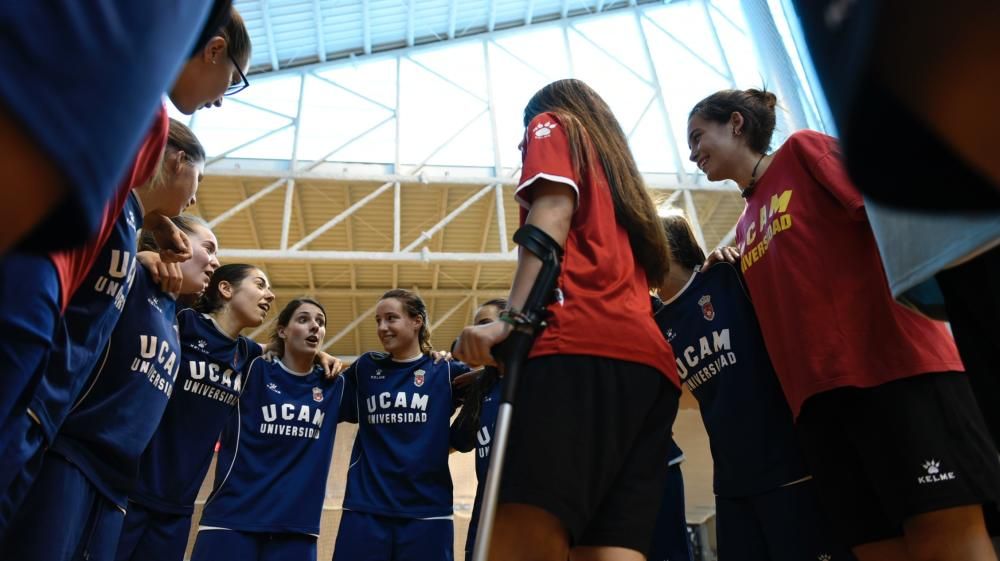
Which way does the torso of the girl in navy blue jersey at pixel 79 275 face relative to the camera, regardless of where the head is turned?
to the viewer's right

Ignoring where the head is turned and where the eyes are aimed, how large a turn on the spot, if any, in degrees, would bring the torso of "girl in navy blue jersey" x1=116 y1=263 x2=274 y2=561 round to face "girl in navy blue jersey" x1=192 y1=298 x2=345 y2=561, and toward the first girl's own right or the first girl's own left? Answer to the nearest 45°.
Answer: approximately 90° to the first girl's own left

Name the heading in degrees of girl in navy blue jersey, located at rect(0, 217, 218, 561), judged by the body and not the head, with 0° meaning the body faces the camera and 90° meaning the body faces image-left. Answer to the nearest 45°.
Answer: approximately 315°

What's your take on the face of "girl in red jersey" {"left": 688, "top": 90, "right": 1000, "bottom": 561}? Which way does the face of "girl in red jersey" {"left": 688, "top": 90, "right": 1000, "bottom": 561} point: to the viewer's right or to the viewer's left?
to the viewer's left

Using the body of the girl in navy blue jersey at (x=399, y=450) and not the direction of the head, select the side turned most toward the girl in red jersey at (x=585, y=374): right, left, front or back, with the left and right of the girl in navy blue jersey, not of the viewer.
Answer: front

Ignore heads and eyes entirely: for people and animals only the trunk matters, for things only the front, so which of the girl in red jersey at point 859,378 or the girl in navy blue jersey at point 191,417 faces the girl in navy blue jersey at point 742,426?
the girl in navy blue jersey at point 191,417

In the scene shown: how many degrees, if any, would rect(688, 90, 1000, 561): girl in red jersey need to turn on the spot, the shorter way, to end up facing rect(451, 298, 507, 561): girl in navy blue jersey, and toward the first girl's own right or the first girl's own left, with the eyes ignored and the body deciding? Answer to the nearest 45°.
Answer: approximately 90° to the first girl's own right

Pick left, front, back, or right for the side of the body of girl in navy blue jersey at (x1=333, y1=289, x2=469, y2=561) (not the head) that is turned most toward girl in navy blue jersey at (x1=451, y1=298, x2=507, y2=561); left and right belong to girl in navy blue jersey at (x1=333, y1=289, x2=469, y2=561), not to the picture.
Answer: left

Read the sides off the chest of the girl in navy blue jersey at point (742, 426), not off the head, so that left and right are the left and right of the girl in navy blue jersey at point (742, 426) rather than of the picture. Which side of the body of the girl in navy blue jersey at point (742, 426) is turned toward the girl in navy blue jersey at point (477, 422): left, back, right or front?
right

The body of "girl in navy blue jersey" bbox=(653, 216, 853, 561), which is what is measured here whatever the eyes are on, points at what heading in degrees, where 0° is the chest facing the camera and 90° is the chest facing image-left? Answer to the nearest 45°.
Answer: approximately 45°

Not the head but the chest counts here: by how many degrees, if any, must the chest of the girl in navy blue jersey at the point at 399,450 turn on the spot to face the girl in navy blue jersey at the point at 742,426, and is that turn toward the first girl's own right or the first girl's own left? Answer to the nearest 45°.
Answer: approximately 45° to the first girl's own left

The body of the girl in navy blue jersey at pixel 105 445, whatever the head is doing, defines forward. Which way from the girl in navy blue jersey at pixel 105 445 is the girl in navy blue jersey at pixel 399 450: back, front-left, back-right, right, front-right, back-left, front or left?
left

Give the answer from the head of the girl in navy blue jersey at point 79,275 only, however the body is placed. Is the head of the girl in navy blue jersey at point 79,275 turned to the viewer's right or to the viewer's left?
to the viewer's right

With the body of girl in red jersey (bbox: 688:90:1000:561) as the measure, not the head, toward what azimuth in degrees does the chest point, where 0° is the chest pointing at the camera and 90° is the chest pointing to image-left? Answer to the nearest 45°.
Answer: approximately 45°
